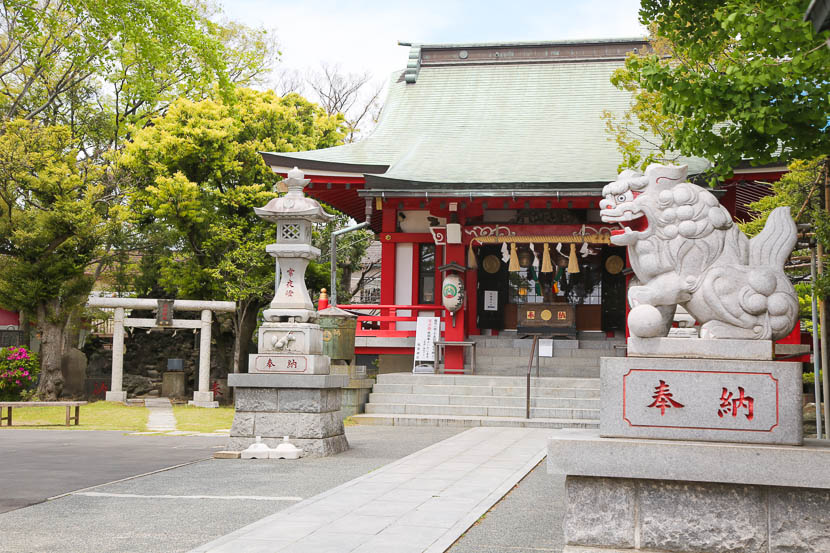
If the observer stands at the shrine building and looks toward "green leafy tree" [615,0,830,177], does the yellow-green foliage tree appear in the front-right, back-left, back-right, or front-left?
back-right

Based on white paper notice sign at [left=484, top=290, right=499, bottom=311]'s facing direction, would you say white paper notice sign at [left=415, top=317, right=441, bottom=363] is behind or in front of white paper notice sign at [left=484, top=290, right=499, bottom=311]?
in front

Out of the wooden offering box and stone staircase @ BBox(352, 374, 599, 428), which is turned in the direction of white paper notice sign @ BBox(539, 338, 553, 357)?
the wooden offering box

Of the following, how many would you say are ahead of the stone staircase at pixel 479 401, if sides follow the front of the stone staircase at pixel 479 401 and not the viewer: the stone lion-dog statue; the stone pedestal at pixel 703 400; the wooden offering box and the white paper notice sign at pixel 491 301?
2

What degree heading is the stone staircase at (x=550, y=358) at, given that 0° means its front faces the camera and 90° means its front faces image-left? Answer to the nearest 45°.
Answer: approximately 0°

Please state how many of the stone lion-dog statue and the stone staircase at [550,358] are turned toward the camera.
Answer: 1

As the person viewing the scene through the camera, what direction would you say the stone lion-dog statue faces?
facing to the left of the viewer

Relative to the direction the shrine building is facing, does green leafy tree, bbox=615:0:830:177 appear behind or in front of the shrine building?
in front

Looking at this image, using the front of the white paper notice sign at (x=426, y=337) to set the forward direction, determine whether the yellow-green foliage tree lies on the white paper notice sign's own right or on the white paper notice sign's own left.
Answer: on the white paper notice sign's own right

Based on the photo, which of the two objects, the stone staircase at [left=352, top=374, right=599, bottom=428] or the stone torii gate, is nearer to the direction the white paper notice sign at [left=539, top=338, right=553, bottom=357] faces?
the stone staircase

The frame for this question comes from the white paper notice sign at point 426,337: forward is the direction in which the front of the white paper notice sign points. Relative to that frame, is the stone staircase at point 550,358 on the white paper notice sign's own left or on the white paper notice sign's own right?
on the white paper notice sign's own left

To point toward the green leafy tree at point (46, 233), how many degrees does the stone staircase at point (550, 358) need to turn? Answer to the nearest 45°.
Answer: approximately 90° to its right

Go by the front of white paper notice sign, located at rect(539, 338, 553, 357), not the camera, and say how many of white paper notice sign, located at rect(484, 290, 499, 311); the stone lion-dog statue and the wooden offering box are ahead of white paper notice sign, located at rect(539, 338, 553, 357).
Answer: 1

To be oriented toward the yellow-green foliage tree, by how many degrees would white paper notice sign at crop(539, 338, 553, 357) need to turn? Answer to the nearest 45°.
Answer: approximately 90° to its right
